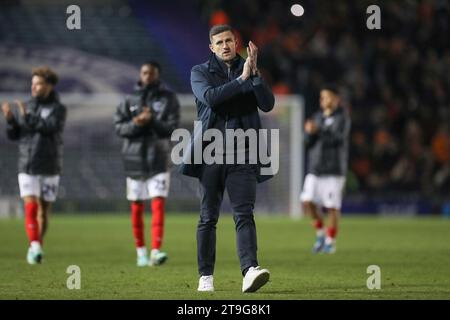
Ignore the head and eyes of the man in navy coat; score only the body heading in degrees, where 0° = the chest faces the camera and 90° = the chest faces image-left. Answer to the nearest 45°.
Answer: approximately 0°

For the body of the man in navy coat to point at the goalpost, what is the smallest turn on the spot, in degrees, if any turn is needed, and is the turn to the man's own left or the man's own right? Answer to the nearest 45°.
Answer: approximately 180°

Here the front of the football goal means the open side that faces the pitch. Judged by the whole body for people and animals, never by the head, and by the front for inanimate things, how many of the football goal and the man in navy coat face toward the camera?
2

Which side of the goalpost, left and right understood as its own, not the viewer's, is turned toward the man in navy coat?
front
